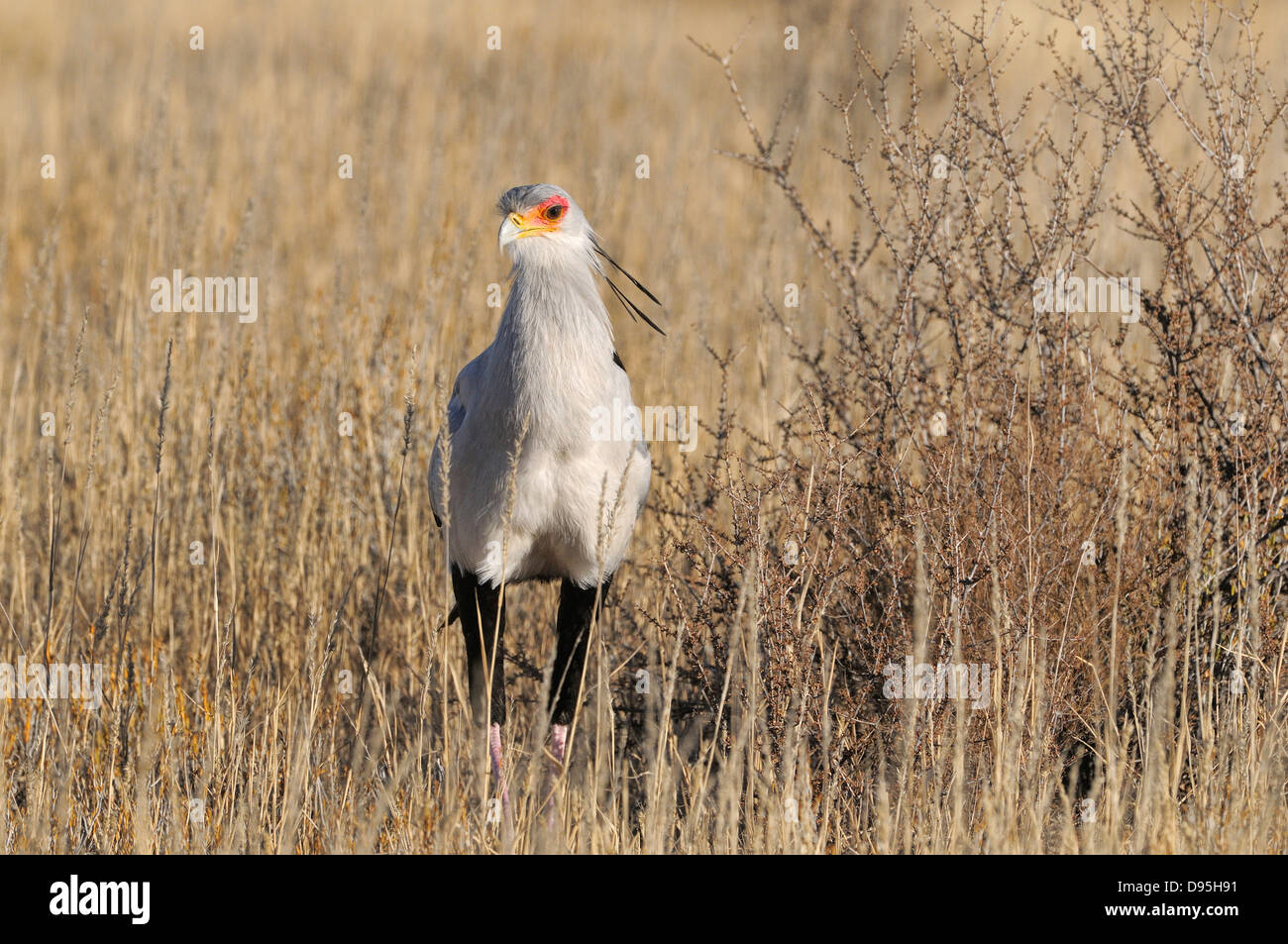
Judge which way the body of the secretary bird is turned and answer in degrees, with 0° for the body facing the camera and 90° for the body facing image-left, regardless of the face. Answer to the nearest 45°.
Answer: approximately 0°
